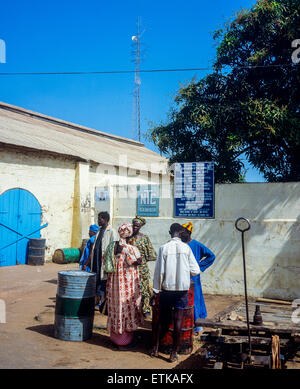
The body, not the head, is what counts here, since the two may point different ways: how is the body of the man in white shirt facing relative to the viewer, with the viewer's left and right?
facing away from the viewer

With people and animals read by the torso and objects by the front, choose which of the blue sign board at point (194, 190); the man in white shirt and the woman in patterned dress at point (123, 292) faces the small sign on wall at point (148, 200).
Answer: the man in white shirt

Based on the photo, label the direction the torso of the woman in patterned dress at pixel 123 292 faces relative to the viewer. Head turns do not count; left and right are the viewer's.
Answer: facing the viewer and to the right of the viewer

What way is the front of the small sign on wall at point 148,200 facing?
toward the camera

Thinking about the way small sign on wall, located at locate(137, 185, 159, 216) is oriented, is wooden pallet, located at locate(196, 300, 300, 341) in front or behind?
in front

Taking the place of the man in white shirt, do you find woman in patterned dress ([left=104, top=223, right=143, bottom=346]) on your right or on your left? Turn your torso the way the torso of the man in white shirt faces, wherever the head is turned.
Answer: on your left

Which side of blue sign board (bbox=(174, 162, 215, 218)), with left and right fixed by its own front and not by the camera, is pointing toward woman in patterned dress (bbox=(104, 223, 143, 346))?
front

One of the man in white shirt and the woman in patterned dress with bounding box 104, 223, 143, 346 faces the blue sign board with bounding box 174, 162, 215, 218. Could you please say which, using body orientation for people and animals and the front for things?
the man in white shirt

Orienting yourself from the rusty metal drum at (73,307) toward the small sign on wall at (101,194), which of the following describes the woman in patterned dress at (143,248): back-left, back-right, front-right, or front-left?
front-right

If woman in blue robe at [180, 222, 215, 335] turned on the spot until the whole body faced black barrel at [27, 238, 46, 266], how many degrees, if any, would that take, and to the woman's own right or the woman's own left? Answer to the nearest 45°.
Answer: approximately 45° to the woman's own right

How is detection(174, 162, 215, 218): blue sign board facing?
toward the camera
